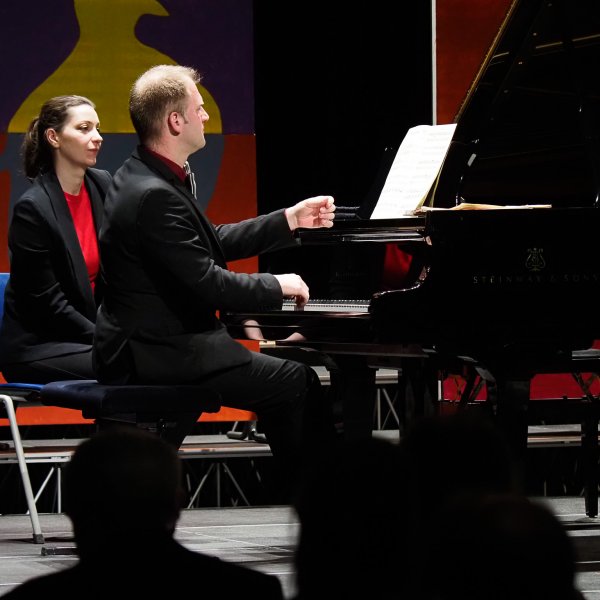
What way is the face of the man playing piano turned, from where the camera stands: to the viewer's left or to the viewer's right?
to the viewer's right

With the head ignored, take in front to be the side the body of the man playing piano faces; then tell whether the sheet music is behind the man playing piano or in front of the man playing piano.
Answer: in front

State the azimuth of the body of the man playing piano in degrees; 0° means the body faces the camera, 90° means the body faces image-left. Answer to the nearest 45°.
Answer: approximately 270°

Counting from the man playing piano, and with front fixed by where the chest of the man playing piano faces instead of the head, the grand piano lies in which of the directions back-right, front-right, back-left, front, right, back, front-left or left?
front
